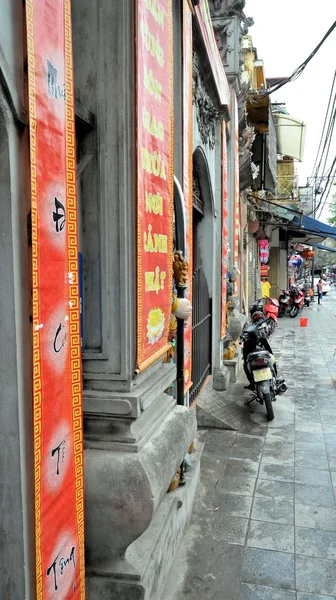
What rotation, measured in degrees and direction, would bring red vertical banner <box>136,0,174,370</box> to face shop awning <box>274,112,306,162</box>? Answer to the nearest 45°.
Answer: approximately 135° to its left

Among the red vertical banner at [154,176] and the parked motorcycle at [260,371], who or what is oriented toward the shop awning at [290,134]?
the parked motorcycle

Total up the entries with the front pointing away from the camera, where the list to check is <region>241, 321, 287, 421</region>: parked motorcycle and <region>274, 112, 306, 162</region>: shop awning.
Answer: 1

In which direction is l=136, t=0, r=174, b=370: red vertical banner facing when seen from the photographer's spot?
facing the viewer and to the right of the viewer

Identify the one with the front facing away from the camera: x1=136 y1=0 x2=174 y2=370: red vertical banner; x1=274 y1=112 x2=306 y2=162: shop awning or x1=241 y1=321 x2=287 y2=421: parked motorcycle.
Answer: the parked motorcycle

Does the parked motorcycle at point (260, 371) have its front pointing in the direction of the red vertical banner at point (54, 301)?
no

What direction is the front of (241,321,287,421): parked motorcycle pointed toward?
away from the camera

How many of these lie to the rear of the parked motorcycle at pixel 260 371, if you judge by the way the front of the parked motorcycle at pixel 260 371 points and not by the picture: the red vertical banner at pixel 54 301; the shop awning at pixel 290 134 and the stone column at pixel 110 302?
2

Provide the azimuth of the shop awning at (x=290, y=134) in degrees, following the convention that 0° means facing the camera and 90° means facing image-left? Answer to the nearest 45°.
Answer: approximately 315°

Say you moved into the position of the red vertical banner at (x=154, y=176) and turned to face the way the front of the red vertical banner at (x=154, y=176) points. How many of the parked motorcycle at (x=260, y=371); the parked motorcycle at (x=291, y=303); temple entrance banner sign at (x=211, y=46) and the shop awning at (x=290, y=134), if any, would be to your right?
0

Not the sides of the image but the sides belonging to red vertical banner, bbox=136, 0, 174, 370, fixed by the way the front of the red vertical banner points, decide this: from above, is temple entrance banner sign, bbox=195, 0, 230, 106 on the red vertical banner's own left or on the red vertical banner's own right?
on the red vertical banner's own left

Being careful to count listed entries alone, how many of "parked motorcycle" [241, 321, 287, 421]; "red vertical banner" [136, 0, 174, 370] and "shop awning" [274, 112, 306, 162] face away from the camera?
1

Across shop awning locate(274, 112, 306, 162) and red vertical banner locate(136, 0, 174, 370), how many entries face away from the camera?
0

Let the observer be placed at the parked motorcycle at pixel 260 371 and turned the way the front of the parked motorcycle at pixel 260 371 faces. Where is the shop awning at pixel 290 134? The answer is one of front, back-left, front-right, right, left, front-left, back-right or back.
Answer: front

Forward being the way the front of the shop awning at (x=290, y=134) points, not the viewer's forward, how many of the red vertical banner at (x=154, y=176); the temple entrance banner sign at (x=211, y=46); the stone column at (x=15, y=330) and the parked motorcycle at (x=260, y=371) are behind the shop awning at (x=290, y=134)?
0
